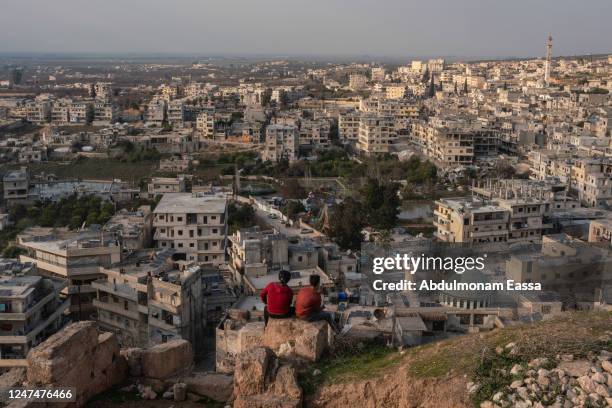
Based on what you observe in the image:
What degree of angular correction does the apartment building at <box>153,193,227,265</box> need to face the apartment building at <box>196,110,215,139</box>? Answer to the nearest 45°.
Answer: approximately 180°

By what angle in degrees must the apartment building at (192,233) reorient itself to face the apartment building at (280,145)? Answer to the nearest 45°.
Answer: approximately 180°

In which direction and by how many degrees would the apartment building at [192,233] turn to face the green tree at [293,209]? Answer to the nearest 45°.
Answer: approximately 135° to its left

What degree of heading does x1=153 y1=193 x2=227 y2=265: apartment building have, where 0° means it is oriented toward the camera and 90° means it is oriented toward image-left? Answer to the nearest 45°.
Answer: approximately 0°

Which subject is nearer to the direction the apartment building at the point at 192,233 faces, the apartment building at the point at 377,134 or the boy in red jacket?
the boy in red jacket

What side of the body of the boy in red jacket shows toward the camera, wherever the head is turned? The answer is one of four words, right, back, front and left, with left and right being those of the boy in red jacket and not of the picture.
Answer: back

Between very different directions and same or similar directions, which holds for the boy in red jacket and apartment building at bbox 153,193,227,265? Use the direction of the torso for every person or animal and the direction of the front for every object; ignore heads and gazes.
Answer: very different directions

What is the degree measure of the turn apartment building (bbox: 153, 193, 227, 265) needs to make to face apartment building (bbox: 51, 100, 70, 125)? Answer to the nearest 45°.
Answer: approximately 180°

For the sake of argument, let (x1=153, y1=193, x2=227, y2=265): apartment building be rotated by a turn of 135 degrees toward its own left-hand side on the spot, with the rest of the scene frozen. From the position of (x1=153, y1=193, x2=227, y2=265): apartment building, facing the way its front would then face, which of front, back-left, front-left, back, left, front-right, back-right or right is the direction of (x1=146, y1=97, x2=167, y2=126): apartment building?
front-left

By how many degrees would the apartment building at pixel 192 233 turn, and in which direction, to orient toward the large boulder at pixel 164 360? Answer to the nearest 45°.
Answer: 0° — it already faces it

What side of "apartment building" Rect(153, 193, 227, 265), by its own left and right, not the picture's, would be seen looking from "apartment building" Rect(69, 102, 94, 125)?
back

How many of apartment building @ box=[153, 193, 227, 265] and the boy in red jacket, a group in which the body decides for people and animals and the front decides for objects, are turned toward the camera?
1
